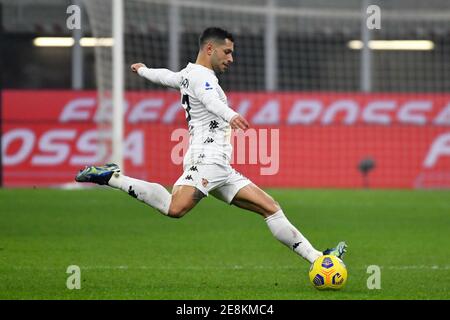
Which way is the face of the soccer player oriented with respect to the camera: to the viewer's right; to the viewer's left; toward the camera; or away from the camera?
to the viewer's right

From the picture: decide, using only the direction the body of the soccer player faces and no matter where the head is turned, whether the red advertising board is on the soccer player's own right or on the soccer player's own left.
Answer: on the soccer player's own left

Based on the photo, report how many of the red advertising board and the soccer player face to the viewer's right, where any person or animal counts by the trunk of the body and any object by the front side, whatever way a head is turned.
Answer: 1

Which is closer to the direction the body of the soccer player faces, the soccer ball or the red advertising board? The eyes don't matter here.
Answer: the soccer ball

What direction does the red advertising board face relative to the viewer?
toward the camera

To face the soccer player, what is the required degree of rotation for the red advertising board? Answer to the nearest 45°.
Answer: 0° — it already faces them

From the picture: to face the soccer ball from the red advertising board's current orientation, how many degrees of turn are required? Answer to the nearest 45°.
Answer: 0° — it already faces it

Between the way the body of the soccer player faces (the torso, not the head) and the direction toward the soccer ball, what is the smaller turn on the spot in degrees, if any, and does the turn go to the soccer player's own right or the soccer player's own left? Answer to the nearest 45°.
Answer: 0° — they already face it

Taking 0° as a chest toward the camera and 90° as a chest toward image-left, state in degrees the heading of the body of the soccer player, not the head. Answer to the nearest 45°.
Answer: approximately 270°
